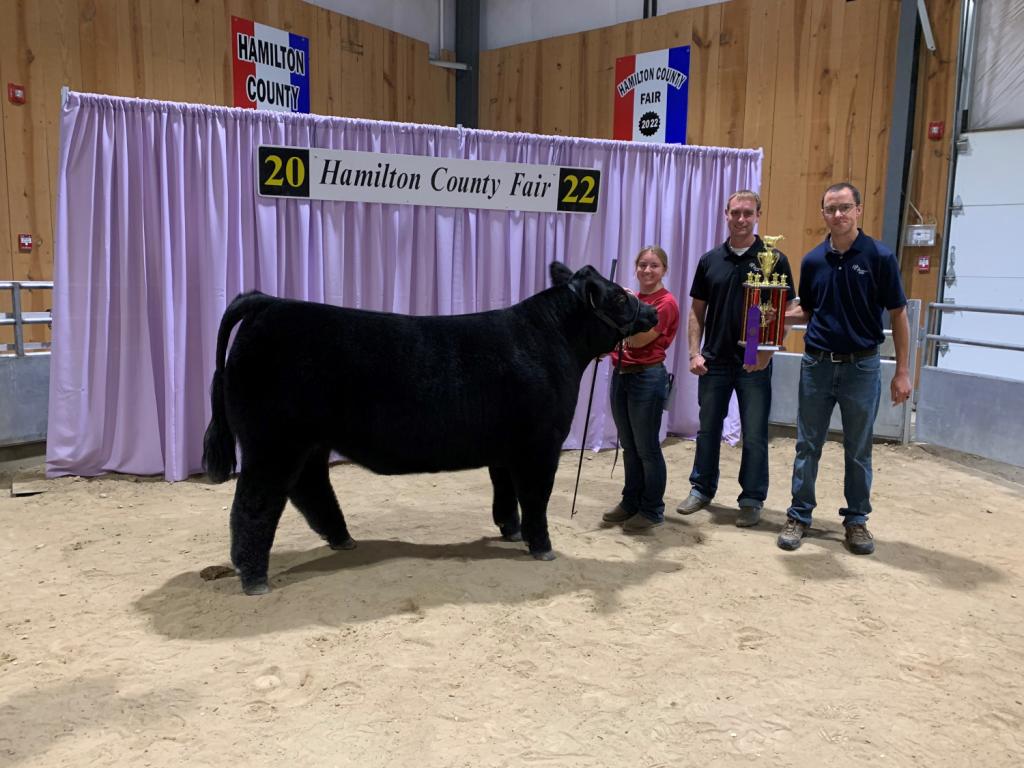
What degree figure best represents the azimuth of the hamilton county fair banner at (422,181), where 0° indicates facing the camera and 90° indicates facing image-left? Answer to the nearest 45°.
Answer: approximately 0°

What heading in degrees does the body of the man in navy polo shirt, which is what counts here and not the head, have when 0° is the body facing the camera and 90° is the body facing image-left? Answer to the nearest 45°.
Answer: approximately 0°

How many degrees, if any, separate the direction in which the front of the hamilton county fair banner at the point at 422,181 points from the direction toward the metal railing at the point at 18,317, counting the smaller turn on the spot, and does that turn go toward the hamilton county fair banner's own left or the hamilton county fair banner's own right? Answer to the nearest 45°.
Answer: approximately 90° to the hamilton county fair banner's own right

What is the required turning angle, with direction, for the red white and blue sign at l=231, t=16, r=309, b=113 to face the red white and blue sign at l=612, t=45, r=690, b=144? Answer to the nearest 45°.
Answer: approximately 45° to its left

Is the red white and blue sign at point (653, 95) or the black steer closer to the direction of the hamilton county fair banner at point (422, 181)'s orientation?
the black steer

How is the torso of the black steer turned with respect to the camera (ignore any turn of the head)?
to the viewer's right
